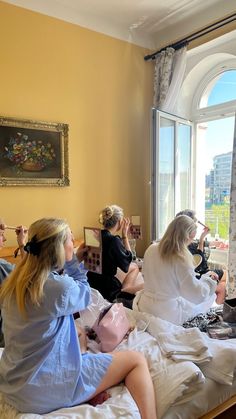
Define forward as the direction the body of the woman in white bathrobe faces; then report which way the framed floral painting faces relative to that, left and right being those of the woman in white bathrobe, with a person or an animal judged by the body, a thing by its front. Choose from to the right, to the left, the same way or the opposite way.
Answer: to the right

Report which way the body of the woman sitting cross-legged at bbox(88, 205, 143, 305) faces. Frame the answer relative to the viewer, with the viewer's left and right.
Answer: facing away from the viewer and to the right of the viewer

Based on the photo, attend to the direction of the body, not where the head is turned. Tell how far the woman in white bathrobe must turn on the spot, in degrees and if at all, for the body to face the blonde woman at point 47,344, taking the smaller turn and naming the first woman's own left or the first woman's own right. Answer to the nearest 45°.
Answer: approximately 180°

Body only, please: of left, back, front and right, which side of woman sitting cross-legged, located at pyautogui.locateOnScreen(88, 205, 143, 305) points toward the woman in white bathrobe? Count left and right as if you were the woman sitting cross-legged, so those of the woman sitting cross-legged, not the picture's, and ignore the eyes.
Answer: right

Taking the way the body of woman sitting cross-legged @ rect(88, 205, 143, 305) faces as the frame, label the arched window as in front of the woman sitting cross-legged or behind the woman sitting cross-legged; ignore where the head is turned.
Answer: in front

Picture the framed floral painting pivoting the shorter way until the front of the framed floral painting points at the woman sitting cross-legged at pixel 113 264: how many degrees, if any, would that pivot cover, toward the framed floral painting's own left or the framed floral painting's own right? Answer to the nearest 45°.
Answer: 0° — it already faces them

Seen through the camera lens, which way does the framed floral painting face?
facing the viewer and to the right of the viewer

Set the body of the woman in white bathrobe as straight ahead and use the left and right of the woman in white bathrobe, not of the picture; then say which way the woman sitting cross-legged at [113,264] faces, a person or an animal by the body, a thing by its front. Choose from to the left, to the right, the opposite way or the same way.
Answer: the same way

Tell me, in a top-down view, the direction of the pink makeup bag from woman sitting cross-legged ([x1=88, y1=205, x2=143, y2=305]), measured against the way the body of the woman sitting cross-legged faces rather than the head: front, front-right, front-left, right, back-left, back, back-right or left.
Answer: back-right

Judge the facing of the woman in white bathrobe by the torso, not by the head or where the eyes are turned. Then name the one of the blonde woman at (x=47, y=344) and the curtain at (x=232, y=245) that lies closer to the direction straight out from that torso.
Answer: the curtain

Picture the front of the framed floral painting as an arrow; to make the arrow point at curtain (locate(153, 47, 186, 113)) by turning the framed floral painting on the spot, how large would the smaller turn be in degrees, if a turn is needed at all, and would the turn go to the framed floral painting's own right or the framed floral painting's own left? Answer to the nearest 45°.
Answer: approximately 45° to the framed floral painting's own left

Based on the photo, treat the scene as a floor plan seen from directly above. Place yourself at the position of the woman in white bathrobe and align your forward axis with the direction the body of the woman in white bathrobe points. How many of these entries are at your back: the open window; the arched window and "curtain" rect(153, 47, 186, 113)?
0

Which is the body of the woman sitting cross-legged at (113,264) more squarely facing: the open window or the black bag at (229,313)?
the open window

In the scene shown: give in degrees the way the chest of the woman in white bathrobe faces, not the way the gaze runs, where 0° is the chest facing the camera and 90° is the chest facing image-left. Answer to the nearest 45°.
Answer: approximately 225°

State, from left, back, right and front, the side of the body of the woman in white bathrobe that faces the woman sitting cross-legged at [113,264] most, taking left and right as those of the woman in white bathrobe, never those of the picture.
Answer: left
